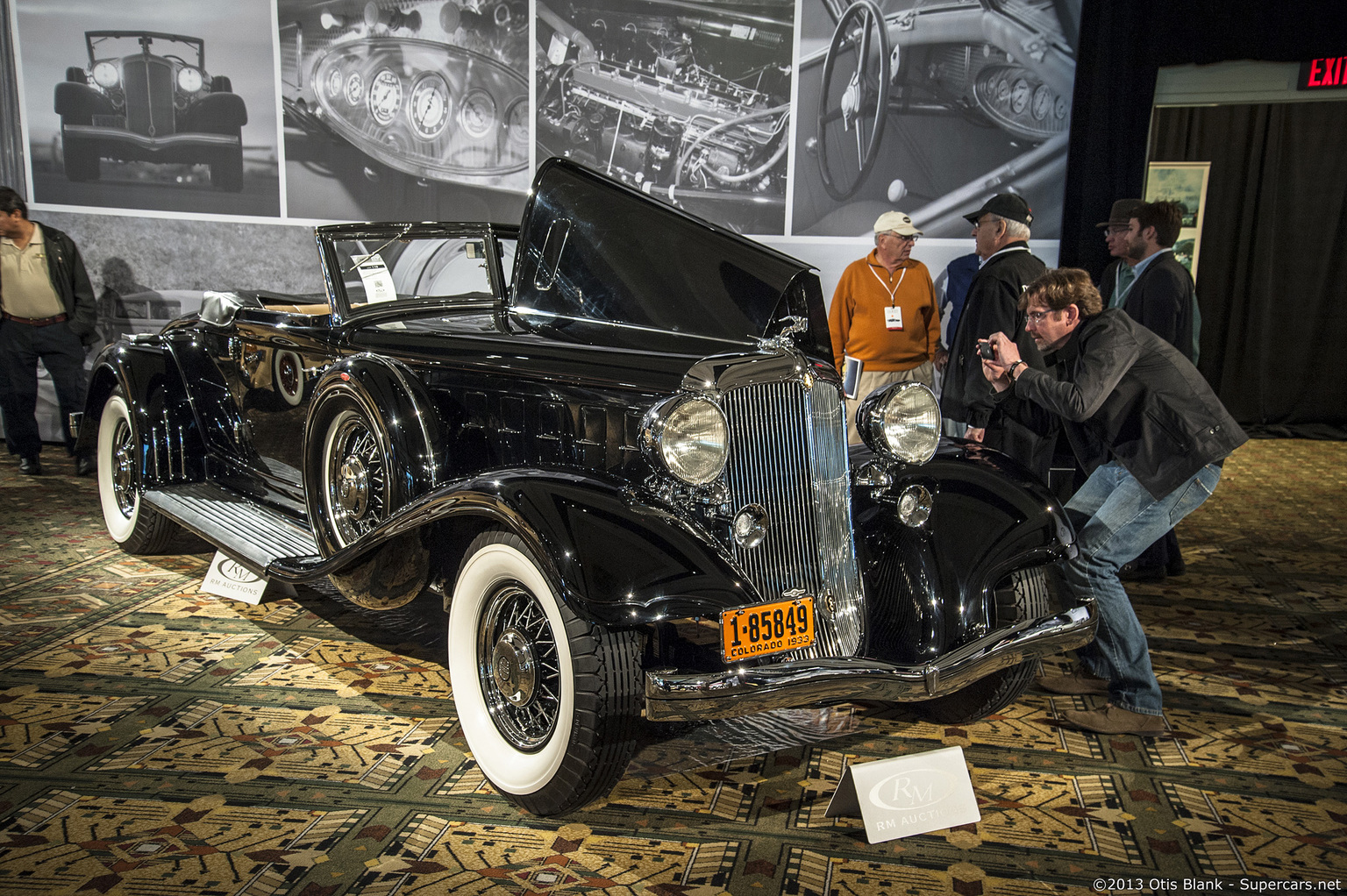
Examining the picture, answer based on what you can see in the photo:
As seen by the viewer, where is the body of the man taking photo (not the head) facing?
to the viewer's left

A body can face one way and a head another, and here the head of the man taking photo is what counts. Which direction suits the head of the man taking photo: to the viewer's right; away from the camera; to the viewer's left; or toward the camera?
to the viewer's left

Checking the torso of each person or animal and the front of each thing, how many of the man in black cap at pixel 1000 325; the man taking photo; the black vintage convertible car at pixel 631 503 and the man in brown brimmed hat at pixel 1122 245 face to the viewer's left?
3

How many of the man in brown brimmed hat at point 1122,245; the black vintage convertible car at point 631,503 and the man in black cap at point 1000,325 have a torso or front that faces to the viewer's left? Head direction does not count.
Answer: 2

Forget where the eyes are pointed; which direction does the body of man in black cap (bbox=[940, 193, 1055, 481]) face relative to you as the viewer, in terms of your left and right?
facing to the left of the viewer

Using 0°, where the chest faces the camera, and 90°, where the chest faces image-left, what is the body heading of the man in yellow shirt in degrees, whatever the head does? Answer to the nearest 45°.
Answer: approximately 45°

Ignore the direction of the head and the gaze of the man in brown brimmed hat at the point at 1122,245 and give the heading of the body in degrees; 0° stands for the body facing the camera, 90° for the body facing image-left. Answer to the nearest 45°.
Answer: approximately 90°

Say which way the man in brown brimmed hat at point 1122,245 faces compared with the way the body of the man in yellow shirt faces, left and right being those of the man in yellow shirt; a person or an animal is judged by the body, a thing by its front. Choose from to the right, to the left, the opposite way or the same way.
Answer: to the right

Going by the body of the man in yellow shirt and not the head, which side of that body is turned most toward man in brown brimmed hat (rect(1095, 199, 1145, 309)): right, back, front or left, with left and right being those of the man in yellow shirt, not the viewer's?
left

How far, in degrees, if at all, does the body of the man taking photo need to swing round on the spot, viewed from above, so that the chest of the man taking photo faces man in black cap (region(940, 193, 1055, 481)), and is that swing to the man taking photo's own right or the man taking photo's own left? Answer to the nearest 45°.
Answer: approximately 45° to the man taking photo's own right
